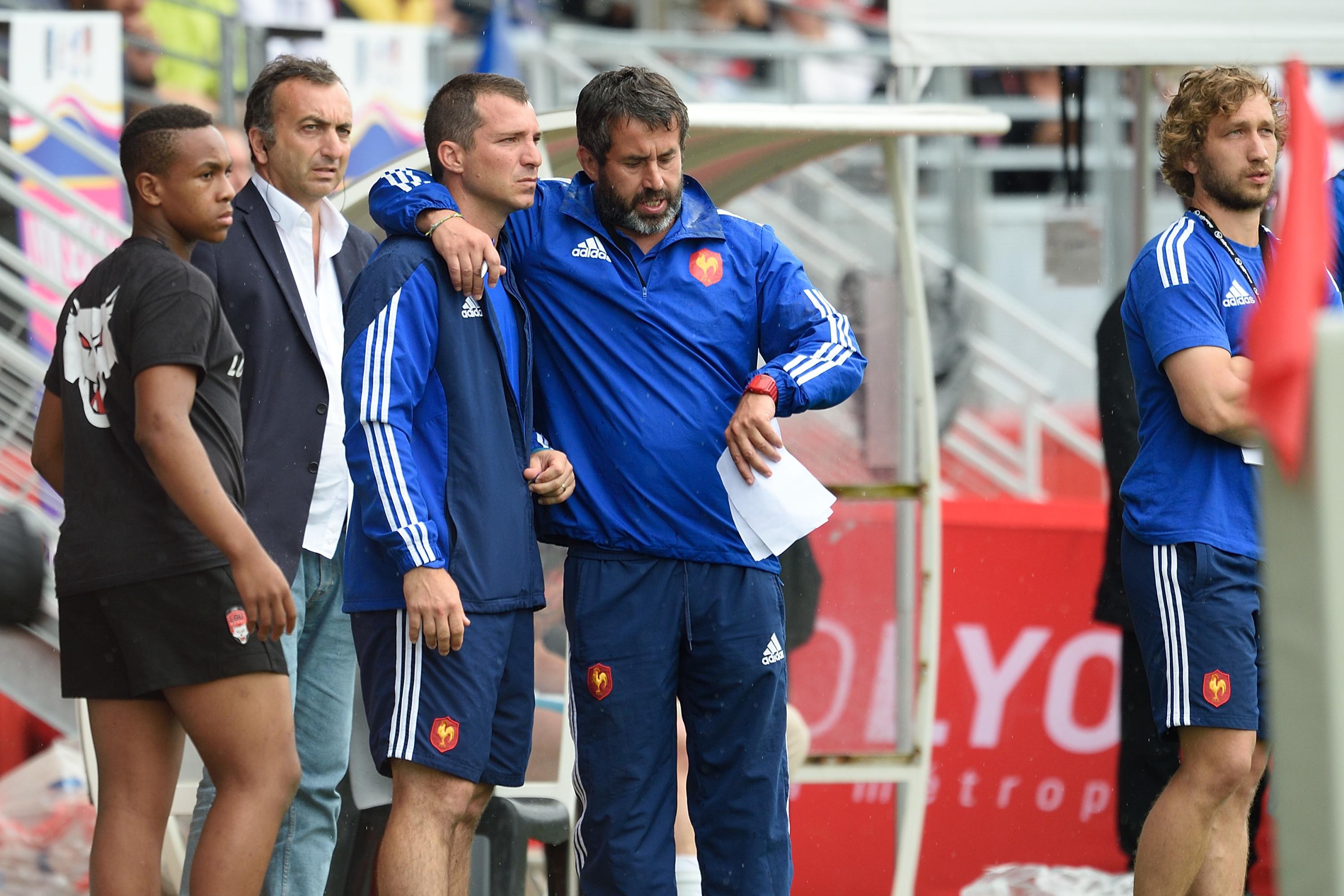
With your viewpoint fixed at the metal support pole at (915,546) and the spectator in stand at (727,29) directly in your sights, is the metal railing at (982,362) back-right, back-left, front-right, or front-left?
front-right

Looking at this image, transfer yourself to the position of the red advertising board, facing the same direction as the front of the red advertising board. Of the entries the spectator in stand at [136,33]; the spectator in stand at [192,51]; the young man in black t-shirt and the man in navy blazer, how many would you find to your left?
0

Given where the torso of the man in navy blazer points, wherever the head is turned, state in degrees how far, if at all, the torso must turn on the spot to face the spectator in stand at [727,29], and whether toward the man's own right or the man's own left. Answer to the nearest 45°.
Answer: approximately 90° to the man's own left

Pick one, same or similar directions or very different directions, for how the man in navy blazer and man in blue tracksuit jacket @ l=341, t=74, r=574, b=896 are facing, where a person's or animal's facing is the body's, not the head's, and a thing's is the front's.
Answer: same or similar directions

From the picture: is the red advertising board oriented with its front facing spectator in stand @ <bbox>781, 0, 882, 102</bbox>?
no

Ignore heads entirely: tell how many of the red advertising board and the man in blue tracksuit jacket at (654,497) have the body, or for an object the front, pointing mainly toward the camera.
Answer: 2

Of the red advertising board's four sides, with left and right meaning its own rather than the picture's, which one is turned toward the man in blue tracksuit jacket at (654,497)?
front

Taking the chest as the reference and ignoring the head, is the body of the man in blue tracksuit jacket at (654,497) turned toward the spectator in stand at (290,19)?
no

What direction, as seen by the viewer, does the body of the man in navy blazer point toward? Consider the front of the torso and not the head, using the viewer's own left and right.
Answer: facing the viewer and to the right of the viewer

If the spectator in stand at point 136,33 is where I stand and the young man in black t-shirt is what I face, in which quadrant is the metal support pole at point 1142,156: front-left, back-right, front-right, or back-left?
front-left

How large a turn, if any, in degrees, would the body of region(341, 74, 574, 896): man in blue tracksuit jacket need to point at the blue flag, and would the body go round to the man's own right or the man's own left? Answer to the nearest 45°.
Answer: approximately 135° to the man's own left

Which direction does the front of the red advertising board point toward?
toward the camera

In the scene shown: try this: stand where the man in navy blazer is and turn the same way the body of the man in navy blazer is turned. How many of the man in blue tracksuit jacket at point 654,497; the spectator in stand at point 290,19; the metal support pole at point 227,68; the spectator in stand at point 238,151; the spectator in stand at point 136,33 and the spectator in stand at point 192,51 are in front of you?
1

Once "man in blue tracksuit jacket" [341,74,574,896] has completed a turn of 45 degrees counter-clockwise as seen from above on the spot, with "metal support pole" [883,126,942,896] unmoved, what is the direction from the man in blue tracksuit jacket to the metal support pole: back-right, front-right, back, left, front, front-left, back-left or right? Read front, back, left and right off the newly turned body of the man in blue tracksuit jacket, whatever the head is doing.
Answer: front-left

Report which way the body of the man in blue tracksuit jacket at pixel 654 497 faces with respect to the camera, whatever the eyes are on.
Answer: toward the camera
